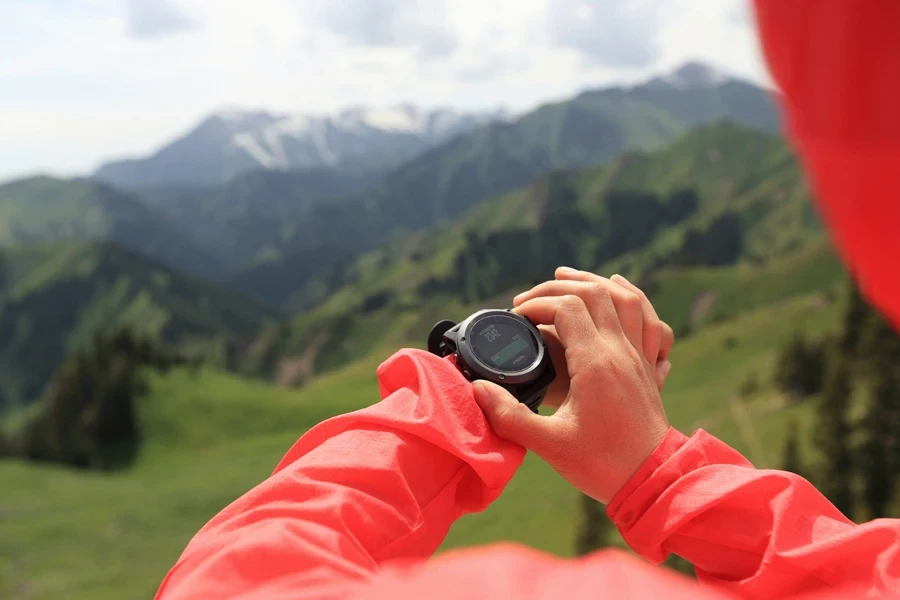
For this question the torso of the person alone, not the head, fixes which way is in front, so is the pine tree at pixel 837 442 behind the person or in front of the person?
in front

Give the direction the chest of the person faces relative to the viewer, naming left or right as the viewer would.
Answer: facing away from the viewer

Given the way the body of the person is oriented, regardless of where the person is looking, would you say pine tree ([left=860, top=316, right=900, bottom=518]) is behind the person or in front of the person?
in front
